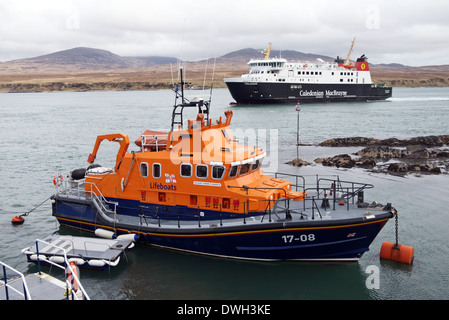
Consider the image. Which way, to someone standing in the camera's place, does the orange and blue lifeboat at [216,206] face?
facing the viewer and to the right of the viewer

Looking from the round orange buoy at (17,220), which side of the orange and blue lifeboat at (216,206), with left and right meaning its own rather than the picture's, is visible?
back

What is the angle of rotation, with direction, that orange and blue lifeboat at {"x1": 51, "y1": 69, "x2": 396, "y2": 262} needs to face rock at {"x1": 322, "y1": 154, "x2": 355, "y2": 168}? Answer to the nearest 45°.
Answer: approximately 90° to its left

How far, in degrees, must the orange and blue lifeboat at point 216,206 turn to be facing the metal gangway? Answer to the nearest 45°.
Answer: approximately 90° to its right

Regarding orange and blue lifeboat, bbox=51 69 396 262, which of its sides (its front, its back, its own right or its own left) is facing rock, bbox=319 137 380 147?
left

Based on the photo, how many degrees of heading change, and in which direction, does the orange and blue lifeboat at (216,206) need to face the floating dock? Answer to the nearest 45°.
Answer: approximately 135° to its right

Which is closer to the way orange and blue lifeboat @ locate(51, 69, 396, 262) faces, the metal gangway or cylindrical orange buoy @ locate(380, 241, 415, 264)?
the cylindrical orange buoy

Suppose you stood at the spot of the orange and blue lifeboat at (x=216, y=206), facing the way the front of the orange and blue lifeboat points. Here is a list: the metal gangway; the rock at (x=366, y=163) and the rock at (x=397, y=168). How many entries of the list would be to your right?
1

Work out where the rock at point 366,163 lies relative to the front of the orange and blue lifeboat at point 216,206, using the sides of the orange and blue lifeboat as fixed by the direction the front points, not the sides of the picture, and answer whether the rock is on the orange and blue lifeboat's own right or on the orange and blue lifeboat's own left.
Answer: on the orange and blue lifeboat's own left

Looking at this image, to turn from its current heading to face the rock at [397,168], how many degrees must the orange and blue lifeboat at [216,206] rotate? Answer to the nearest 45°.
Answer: approximately 90° to its left

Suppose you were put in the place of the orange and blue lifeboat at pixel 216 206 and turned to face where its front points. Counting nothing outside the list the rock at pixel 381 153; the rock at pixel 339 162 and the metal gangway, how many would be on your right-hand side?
1
